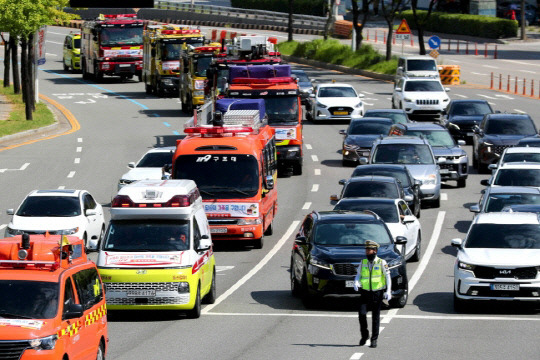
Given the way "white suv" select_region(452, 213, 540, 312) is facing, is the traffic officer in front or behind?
in front

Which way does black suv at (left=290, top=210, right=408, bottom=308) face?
toward the camera

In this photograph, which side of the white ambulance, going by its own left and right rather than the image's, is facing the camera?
front

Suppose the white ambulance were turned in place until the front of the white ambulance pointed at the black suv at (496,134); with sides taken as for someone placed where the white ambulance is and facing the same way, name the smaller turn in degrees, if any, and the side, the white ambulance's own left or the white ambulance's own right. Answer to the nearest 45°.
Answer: approximately 135° to the white ambulance's own left

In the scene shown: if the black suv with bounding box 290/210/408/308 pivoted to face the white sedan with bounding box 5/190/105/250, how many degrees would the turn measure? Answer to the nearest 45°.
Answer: approximately 135° to its right

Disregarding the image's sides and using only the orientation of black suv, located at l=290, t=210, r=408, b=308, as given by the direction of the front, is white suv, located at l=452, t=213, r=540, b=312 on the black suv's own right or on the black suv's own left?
on the black suv's own left

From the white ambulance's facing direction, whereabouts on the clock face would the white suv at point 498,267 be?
The white suv is roughly at 9 o'clock from the white ambulance.

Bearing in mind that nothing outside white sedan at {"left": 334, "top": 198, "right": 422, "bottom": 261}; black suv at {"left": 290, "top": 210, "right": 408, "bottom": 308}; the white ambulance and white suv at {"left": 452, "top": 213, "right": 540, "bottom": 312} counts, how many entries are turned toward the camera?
4

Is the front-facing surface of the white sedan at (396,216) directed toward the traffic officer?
yes

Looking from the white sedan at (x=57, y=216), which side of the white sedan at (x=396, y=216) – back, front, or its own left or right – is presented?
right

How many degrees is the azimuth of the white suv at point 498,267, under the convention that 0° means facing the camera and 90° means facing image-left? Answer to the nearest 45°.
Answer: approximately 0°
